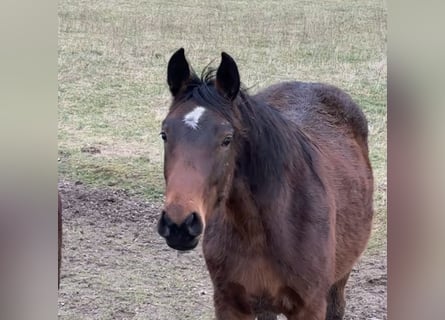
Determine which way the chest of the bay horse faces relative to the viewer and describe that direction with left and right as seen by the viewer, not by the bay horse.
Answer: facing the viewer and to the left of the viewer
